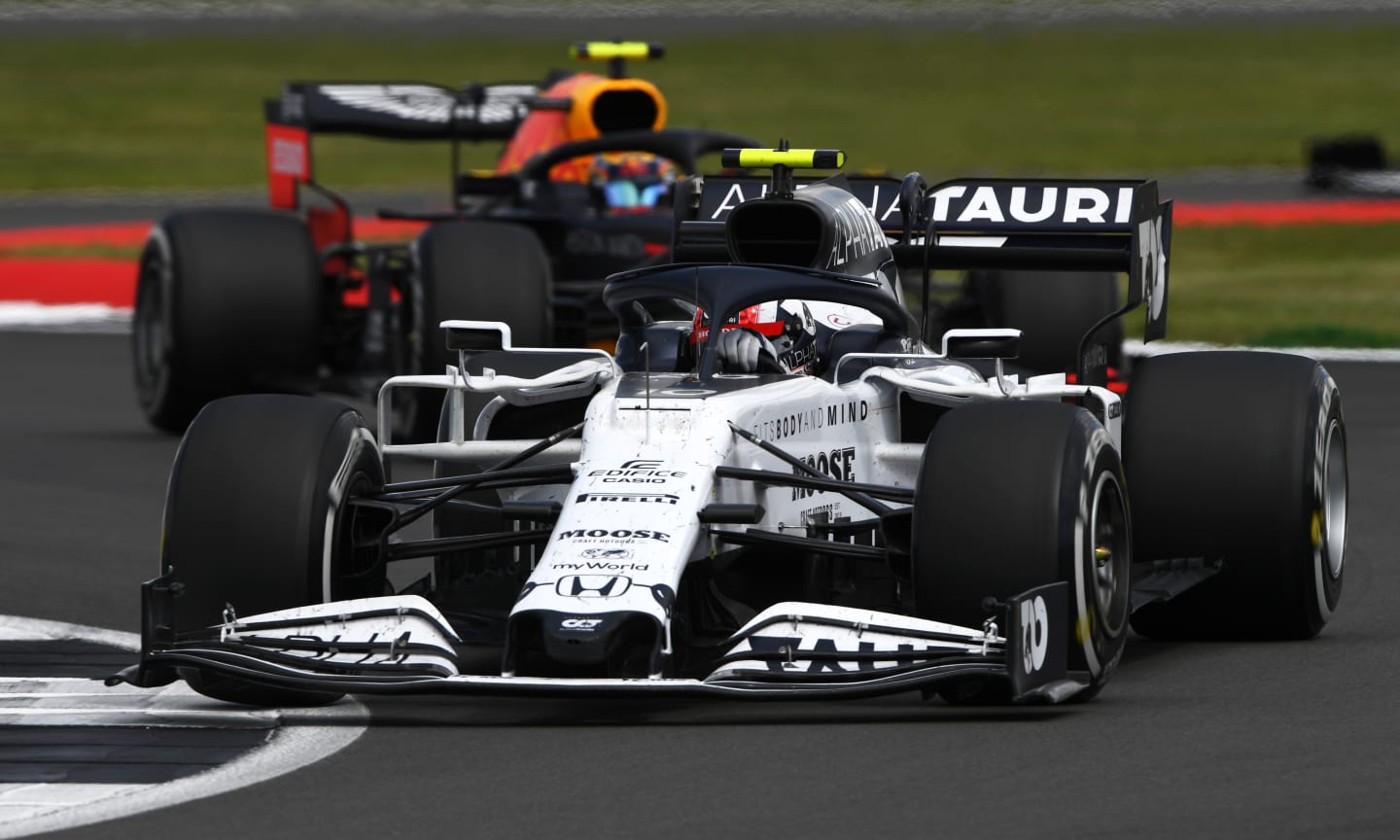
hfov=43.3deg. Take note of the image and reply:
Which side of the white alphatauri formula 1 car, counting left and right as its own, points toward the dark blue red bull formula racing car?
back

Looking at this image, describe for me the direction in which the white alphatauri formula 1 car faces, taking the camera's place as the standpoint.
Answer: facing the viewer
